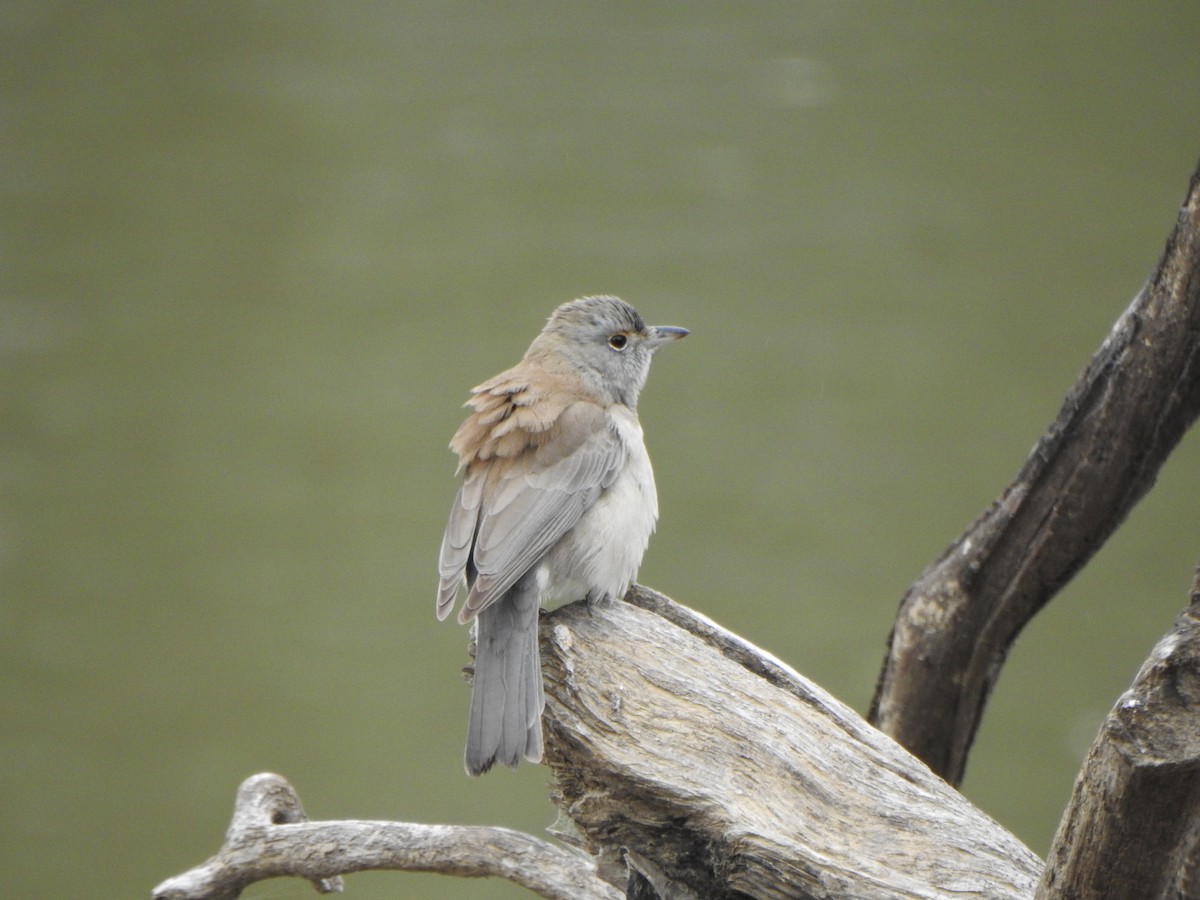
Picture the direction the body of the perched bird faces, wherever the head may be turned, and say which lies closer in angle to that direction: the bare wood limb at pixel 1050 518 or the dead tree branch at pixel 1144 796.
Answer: the bare wood limb

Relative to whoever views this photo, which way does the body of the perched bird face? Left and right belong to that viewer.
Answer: facing away from the viewer and to the right of the viewer

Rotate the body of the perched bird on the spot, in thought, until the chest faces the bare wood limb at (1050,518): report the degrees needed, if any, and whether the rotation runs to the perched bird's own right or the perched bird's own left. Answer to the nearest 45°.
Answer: approximately 45° to the perched bird's own right

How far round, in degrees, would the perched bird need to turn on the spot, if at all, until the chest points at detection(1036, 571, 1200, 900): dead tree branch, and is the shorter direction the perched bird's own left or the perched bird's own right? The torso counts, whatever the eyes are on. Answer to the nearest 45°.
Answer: approximately 90° to the perched bird's own right
